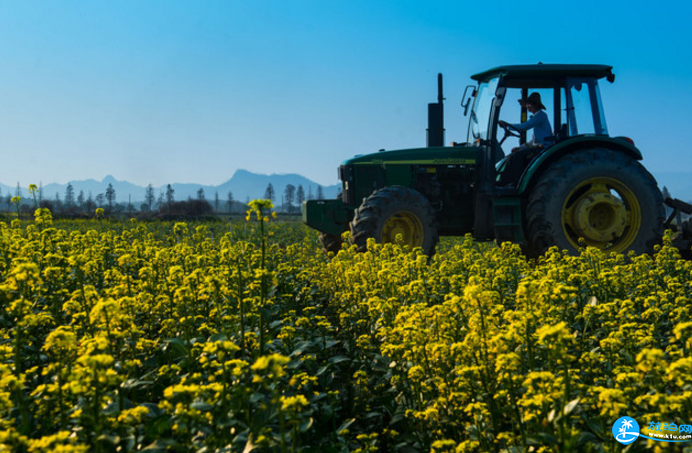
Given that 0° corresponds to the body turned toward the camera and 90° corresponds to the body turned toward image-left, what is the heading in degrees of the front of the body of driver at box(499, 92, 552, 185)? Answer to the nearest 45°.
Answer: approximately 90°

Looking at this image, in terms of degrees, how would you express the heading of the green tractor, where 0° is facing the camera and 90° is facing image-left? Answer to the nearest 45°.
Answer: approximately 90°
